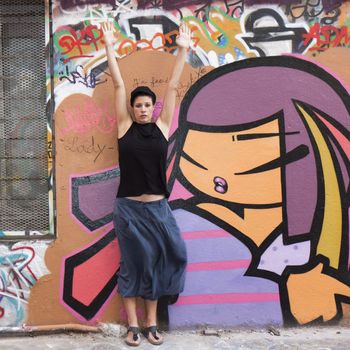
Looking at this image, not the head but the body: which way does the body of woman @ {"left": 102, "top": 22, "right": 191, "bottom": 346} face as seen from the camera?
toward the camera
